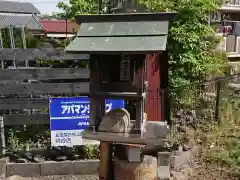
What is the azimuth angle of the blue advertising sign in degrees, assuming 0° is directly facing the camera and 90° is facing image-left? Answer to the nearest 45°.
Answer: approximately 0°

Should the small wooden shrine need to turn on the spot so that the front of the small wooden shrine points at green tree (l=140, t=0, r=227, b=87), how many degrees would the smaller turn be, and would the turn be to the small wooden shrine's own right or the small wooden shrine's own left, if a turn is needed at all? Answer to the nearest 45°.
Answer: approximately 180°

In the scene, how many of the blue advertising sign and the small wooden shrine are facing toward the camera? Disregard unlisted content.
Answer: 2

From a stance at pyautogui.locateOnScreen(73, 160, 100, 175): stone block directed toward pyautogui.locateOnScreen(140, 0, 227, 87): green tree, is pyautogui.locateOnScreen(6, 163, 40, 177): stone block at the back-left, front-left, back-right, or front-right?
back-left

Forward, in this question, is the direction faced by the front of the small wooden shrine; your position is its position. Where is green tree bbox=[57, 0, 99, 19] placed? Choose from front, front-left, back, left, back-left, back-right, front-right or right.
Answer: back

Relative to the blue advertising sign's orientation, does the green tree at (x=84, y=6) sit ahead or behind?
behind
